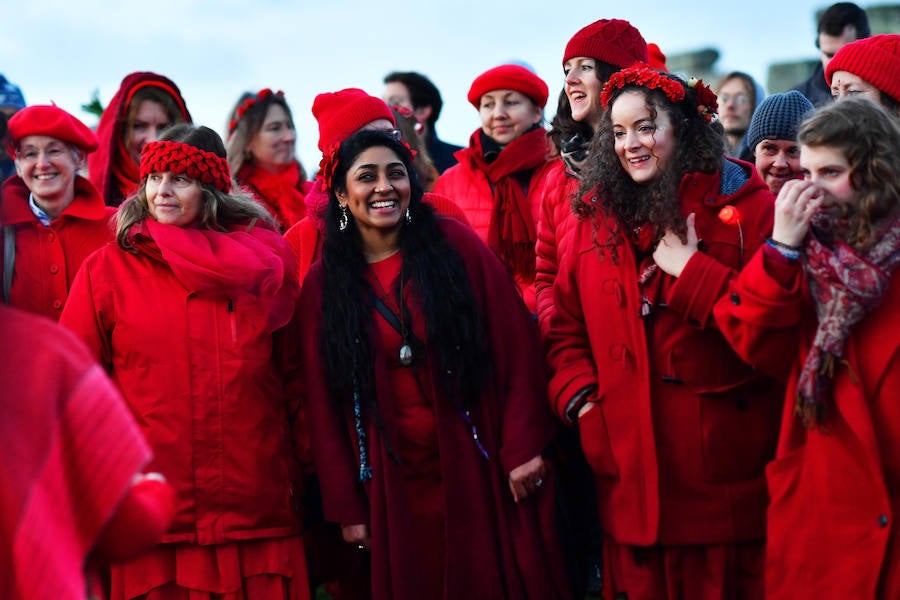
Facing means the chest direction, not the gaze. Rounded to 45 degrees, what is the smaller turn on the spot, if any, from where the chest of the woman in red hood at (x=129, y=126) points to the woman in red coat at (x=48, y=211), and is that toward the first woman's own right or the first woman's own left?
approximately 90° to the first woman's own right

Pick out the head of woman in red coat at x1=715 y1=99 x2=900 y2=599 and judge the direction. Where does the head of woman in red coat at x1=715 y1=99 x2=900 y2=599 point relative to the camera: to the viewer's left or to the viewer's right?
to the viewer's left

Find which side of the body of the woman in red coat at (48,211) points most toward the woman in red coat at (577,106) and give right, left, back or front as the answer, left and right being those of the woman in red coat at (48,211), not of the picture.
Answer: left

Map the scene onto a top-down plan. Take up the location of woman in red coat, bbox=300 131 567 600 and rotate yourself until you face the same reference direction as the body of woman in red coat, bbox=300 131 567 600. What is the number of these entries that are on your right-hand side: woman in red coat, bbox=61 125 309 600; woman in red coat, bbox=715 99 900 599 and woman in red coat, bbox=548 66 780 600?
1

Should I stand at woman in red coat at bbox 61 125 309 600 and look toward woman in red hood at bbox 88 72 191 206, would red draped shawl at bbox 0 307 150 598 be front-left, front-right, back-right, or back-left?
back-left

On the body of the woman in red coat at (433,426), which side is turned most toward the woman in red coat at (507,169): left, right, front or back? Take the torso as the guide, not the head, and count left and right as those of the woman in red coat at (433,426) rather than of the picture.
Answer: back

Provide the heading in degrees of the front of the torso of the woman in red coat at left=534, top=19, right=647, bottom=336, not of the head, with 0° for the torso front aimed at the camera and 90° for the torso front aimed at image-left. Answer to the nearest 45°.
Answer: approximately 45°

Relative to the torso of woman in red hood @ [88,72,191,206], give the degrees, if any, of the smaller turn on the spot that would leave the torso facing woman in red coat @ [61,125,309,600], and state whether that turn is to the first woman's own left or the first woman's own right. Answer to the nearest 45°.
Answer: approximately 45° to the first woman's own right
